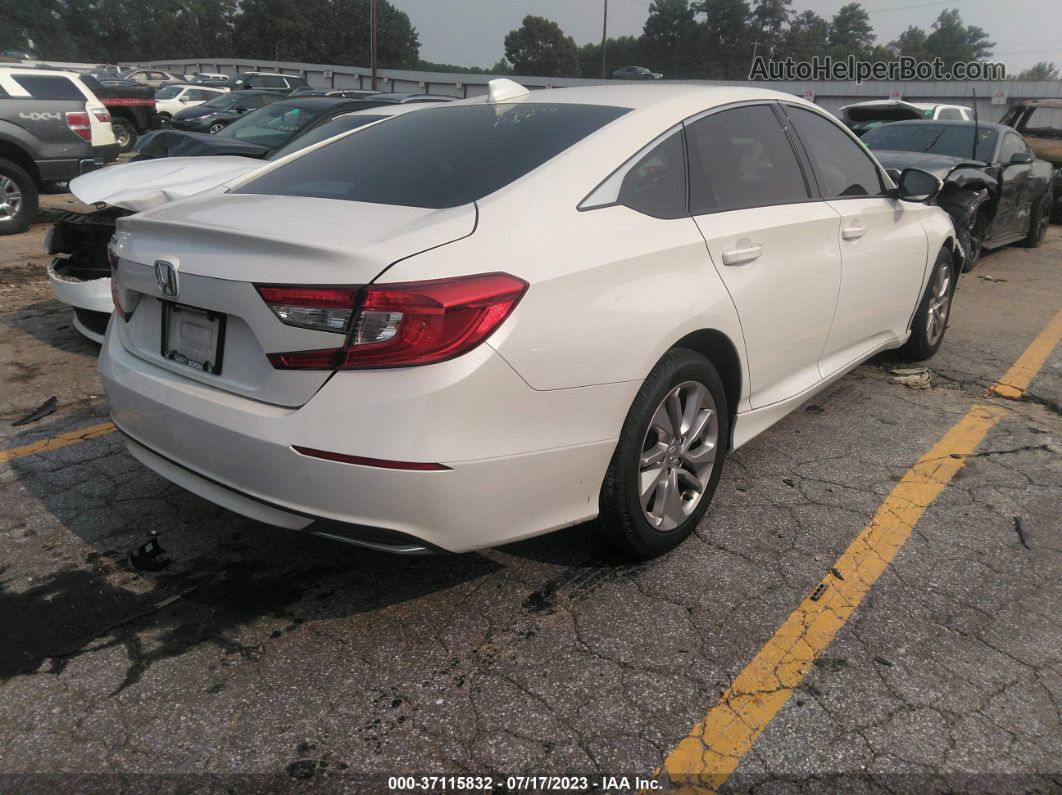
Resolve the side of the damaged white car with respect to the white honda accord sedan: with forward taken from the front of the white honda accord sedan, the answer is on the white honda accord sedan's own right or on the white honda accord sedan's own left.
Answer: on the white honda accord sedan's own left

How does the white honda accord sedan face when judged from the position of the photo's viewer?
facing away from the viewer and to the right of the viewer

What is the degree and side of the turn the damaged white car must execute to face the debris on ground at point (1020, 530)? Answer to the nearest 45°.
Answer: approximately 90° to its left

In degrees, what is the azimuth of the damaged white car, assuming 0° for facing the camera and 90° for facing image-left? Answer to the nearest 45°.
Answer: approximately 45°

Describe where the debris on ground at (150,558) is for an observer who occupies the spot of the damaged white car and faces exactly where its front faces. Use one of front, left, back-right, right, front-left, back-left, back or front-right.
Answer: front-left

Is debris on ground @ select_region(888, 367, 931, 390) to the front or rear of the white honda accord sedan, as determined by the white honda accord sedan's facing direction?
to the front

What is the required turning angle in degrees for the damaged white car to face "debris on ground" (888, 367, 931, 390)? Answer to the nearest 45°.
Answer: approximately 135° to its left

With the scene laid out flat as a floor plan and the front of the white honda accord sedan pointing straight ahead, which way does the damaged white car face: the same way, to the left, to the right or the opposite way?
the opposite way
